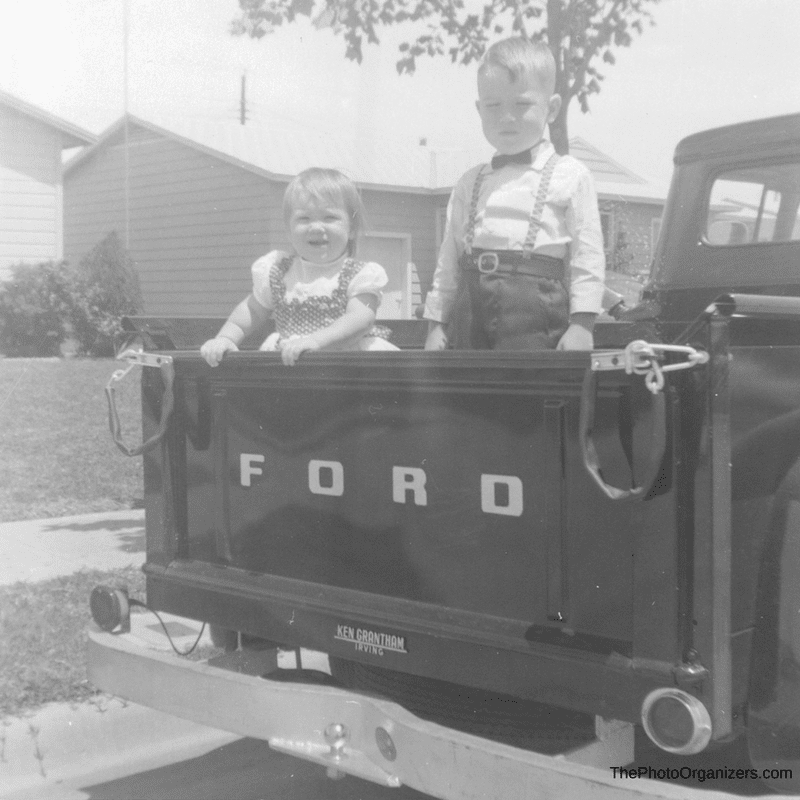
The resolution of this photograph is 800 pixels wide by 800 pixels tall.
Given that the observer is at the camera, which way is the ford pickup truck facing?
facing away from the viewer and to the right of the viewer

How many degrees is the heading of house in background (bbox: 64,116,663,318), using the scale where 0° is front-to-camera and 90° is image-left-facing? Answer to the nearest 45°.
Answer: approximately 315°

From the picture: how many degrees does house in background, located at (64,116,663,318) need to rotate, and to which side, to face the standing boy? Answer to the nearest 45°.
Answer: approximately 45° to its right

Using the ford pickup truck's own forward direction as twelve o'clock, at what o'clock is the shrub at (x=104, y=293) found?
The shrub is roughly at 10 o'clock from the ford pickup truck.

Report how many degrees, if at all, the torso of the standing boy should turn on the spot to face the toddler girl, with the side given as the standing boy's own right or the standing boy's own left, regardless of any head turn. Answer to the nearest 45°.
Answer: approximately 45° to the standing boy's own right

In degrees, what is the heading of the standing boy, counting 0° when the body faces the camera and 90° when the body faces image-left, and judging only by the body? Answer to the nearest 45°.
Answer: approximately 45°

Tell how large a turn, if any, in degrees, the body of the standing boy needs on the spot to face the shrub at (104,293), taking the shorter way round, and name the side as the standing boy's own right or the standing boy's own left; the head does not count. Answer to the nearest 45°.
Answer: approximately 90° to the standing boy's own right

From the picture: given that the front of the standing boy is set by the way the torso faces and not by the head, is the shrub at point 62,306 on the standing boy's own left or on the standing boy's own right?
on the standing boy's own right

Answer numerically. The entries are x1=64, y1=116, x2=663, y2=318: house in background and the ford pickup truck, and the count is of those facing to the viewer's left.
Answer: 0

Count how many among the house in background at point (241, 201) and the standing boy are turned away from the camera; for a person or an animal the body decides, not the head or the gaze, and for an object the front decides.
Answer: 0

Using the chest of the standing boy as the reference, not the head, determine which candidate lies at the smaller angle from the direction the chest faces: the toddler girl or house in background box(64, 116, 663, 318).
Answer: the toddler girl
